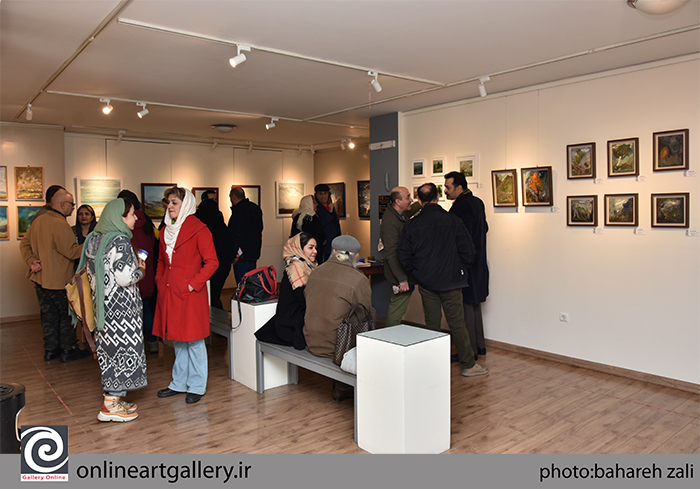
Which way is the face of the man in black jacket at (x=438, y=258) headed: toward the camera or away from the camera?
away from the camera

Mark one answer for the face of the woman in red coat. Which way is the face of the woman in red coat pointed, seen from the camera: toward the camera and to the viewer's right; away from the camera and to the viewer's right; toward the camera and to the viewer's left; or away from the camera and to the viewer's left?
toward the camera and to the viewer's left

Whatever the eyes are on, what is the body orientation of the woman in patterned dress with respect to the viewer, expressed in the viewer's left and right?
facing to the right of the viewer

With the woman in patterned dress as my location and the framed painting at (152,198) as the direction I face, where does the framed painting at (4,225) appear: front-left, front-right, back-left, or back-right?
front-left

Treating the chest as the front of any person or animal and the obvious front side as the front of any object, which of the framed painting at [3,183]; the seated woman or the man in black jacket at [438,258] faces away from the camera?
the man in black jacket

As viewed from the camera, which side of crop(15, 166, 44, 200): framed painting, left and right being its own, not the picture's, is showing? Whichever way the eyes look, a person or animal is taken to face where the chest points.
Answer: front

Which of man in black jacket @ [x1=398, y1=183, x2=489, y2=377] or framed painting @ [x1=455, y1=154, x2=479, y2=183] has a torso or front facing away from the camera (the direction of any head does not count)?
the man in black jacket

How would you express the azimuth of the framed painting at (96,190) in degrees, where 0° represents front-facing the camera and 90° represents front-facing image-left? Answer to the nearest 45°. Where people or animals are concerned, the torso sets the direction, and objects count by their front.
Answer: approximately 0°

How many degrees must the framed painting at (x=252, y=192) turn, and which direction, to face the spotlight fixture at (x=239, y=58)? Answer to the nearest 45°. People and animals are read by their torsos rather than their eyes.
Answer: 0° — it already faces it

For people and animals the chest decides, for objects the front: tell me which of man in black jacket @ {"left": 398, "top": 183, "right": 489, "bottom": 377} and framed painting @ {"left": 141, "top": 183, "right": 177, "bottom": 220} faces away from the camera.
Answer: the man in black jacket

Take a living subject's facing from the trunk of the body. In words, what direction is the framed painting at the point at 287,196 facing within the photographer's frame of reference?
facing the viewer

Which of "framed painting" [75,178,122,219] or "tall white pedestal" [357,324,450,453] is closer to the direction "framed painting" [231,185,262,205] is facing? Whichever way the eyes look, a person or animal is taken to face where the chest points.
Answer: the tall white pedestal
